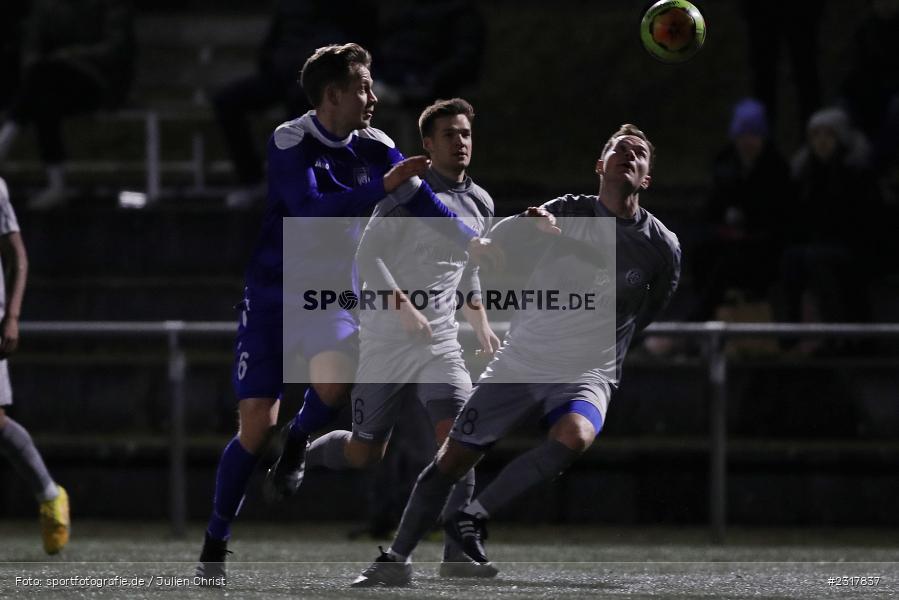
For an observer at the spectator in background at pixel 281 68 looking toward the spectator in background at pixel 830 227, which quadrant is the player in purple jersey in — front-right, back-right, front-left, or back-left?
front-right

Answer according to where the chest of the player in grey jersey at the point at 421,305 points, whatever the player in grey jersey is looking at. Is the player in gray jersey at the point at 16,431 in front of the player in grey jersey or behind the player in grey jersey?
behind

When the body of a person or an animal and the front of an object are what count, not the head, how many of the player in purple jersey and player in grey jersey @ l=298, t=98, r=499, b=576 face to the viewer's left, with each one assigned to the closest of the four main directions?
0

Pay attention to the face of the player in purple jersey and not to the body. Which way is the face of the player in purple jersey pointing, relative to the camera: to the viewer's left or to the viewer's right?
to the viewer's right

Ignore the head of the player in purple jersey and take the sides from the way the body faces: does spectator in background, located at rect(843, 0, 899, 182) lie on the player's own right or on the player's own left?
on the player's own left

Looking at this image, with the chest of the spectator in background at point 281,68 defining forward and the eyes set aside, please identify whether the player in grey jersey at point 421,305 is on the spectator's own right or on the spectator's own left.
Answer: on the spectator's own left

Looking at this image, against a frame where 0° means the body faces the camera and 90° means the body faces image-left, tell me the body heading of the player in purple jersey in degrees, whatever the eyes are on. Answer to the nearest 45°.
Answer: approximately 315°

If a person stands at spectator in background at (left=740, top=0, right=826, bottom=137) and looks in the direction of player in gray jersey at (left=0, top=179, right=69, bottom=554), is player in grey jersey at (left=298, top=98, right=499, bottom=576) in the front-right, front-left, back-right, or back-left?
front-left

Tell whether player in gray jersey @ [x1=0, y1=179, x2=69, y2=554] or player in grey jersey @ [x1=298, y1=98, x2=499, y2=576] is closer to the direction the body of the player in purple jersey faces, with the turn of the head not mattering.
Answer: the player in grey jersey
